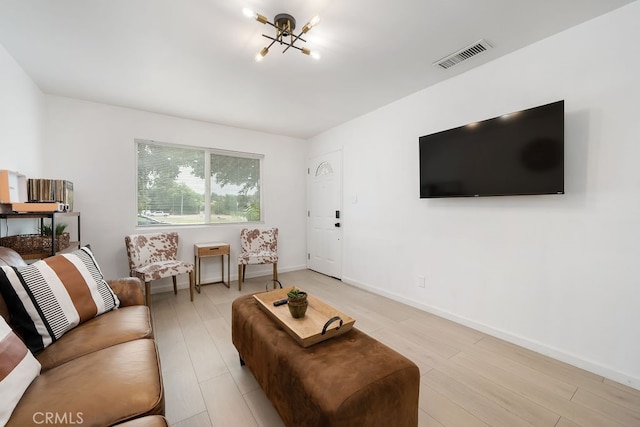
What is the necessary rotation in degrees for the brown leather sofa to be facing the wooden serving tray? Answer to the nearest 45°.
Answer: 0° — it already faces it

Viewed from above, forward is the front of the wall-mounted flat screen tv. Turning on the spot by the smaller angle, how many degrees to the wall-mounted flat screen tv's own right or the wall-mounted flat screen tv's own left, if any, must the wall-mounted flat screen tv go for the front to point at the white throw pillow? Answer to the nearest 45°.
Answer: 0° — it already faces it

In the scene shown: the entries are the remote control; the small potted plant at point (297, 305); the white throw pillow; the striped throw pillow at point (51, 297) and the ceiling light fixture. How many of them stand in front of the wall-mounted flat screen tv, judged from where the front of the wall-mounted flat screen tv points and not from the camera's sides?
5

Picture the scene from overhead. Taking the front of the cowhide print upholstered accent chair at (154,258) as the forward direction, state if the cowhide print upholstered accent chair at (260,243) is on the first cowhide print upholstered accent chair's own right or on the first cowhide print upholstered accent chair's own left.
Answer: on the first cowhide print upholstered accent chair's own left

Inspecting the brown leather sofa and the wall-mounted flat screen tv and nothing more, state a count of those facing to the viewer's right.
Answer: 1

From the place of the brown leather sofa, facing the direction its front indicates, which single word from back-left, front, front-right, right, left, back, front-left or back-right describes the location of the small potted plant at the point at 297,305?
front

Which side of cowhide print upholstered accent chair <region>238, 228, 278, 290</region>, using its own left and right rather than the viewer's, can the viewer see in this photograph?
front

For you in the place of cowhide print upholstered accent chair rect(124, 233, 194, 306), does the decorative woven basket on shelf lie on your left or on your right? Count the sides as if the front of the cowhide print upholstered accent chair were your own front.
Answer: on your right

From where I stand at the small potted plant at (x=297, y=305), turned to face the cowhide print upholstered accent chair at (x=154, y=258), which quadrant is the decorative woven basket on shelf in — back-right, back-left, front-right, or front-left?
front-left

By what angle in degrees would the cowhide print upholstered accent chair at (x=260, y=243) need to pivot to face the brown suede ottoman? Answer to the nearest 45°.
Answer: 0° — it already faces it

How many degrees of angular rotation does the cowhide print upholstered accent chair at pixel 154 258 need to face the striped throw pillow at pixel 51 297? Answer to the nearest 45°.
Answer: approximately 45° to its right

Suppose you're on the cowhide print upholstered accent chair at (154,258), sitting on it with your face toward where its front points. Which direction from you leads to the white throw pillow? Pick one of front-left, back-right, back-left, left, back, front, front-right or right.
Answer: front-right

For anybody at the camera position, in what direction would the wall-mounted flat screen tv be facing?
facing the viewer and to the left of the viewer

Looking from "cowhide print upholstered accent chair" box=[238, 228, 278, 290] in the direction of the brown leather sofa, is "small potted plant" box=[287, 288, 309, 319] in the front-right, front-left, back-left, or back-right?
front-left

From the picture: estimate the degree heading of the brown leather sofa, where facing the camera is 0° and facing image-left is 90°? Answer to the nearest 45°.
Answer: approximately 270°

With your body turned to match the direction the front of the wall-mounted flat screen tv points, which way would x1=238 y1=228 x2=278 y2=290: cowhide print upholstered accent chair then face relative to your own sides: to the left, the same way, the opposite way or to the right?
to the left

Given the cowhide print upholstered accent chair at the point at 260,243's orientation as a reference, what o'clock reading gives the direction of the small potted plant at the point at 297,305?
The small potted plant is roughly at 12 o'clock from the cowhide print upholstered accent chair.

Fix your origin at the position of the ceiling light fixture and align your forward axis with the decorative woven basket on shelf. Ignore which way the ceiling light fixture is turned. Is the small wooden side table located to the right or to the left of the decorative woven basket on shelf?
right

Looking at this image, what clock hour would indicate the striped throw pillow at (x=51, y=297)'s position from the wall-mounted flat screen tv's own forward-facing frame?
The striped throw pillow is roughly at 12 o'clock from the wall-mounted flat screen tv.

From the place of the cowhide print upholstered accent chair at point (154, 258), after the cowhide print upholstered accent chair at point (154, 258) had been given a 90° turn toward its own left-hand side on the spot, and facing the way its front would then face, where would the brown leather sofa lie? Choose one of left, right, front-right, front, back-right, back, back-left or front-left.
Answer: back-right
